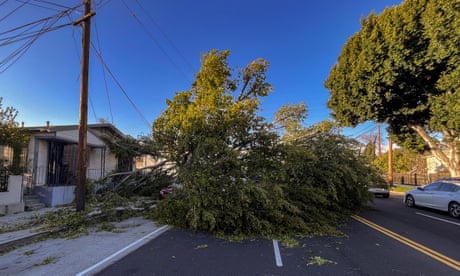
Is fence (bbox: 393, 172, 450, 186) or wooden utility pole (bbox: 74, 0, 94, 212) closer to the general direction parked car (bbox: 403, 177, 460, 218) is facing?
the fence

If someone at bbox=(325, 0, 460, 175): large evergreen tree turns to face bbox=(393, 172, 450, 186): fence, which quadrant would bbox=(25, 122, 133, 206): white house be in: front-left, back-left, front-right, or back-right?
back-left

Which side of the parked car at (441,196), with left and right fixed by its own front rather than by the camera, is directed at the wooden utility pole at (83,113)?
left

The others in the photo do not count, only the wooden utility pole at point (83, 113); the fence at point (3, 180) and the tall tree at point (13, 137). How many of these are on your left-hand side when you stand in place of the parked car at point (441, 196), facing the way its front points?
3

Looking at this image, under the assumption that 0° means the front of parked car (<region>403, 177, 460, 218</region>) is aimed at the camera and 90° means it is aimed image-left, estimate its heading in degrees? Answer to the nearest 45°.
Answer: approximately 135°

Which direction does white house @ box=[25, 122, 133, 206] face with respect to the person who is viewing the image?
facing the viewer and to the right of the viewer

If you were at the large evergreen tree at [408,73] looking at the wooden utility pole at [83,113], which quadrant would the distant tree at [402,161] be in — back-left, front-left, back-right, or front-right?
back-right

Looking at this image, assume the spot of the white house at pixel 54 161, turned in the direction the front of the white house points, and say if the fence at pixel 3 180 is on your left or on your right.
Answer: on your right

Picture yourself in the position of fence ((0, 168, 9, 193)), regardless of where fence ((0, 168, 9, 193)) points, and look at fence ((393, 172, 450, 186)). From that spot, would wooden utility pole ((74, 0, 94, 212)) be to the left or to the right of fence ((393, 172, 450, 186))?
right
